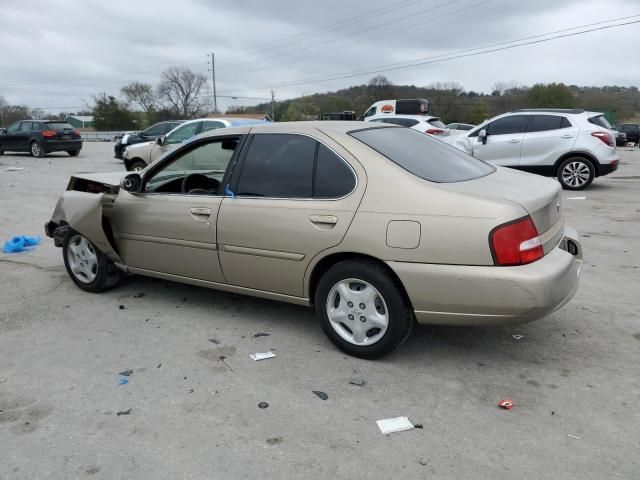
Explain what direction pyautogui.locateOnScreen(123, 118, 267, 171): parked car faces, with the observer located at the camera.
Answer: facing to the left of the viewer

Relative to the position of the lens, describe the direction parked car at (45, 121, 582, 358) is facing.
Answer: facing away from the viewer and to the left of the viewer

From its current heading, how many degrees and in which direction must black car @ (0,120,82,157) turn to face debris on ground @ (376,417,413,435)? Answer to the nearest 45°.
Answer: approximately 135° to its left

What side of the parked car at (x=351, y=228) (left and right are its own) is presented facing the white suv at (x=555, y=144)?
right

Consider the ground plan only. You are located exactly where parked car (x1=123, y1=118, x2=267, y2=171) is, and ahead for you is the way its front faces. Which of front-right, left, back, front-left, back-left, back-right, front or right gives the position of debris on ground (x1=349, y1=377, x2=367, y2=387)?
left

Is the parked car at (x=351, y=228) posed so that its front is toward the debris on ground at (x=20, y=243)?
yes

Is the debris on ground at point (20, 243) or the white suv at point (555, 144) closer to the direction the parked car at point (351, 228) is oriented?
the debris on ground

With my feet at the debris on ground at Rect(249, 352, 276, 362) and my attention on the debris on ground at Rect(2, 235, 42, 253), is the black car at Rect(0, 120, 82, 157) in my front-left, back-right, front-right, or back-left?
front-right

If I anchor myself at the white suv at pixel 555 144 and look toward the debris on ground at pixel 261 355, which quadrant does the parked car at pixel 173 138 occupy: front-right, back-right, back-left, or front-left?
front-right

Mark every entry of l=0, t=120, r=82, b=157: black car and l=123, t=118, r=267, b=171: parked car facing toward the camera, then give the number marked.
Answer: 0

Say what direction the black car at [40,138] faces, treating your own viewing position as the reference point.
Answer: facing away from the viewer and to the left of the viewer

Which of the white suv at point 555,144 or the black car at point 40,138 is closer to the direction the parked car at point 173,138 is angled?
the black car

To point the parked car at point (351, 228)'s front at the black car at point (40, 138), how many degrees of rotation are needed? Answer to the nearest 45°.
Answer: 0° — it already faces it

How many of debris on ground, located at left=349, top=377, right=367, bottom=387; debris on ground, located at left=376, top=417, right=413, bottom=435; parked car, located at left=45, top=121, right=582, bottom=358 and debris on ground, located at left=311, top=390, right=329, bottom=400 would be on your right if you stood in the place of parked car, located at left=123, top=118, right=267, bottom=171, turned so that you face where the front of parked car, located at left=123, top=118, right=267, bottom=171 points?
0

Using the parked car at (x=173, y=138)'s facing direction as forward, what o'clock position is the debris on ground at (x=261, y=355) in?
The debris on ground is roughly at 9 o'clock from the parked car.

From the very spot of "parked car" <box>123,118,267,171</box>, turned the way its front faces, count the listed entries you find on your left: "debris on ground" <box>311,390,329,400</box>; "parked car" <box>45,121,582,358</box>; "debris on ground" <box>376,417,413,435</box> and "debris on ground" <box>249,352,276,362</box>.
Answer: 4

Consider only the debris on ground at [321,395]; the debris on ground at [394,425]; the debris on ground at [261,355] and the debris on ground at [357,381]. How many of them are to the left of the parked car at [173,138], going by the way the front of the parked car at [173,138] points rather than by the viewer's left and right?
4

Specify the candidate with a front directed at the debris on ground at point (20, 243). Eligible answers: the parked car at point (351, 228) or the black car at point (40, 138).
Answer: the parked car
